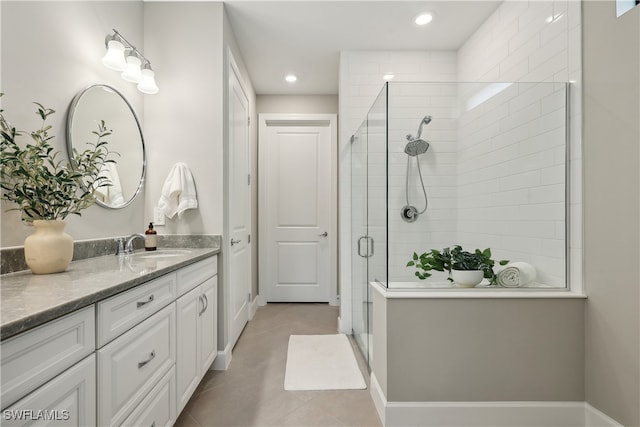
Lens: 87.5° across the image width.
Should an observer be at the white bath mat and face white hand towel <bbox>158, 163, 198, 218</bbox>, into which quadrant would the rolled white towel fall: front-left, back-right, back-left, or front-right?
back-left

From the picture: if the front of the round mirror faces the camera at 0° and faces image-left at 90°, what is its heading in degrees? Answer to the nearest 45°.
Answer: approximately 315°

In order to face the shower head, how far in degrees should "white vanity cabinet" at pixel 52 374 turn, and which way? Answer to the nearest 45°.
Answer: approximately 45° to its left

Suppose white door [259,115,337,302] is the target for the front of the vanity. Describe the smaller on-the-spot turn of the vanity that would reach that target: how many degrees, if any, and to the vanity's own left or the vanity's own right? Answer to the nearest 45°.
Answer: approximately 90° to the vanity's own left

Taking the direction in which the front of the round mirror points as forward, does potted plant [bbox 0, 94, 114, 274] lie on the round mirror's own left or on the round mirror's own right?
on the round mirror's own right

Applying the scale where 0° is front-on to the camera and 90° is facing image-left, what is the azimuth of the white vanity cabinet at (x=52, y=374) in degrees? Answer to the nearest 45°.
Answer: approximately 315°

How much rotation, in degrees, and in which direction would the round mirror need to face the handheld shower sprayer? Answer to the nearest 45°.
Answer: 0° — it already faces it

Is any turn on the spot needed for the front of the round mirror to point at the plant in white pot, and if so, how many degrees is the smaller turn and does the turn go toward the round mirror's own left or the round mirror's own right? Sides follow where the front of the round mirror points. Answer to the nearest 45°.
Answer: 0° — it already faces it

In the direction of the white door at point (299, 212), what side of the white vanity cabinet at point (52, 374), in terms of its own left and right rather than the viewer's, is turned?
left
